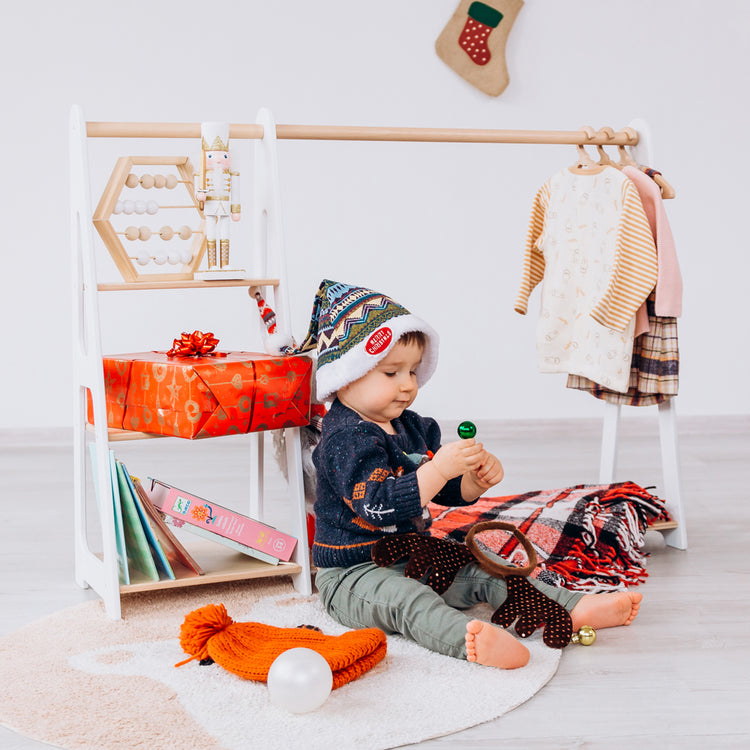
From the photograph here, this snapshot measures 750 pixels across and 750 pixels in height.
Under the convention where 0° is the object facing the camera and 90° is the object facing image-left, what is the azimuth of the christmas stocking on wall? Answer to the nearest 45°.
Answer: approximately 0°

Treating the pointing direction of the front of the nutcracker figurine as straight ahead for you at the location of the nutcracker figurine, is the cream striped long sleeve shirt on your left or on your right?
on your left

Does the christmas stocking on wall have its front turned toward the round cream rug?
yes

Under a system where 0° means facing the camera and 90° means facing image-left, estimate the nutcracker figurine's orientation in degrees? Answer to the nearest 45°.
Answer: approximately 0°

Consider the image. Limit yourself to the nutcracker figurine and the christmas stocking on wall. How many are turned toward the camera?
2

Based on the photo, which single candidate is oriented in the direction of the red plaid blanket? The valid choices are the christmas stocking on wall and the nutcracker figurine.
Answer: the christmas stocking on wall

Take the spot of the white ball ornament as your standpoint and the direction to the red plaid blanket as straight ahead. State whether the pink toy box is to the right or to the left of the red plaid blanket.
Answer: left

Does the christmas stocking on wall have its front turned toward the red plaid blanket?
yes

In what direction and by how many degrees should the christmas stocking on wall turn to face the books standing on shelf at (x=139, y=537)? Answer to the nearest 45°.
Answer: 0° — it already faces it

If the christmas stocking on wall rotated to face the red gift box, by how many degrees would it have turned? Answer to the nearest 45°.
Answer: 0° — it already faces it
